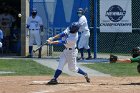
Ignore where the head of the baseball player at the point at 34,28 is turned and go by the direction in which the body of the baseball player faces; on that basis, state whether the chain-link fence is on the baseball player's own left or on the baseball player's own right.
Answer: on the baseball player's own left

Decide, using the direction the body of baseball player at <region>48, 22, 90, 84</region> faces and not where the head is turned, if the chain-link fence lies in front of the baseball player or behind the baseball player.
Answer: behind

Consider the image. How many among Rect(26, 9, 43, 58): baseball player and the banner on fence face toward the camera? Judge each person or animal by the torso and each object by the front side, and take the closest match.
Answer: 2

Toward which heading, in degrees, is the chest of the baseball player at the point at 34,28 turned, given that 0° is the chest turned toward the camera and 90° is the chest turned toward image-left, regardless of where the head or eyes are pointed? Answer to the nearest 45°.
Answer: approximately 0°

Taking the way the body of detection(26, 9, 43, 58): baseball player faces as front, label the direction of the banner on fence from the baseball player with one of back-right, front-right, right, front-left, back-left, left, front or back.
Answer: left
